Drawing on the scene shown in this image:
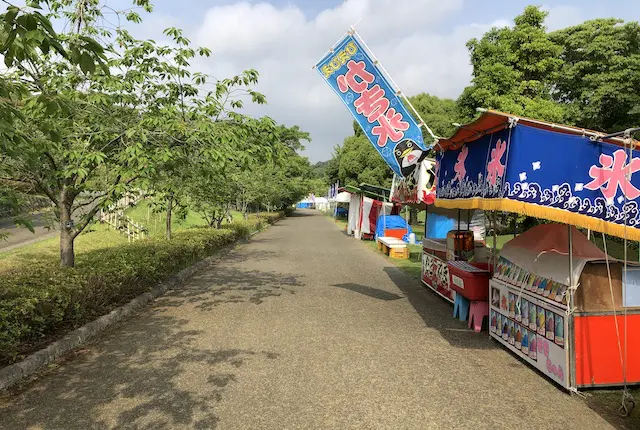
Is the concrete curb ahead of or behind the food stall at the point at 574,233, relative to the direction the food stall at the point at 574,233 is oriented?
ahead

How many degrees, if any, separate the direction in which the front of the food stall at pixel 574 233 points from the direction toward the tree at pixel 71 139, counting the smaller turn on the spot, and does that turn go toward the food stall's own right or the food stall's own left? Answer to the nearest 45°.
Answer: approximately 45° to the food stall's own right

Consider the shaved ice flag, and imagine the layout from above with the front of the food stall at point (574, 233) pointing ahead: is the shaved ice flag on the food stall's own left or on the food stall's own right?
on the food stall's own right

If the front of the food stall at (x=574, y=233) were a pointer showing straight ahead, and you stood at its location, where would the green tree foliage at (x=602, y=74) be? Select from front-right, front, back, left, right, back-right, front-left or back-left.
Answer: back-right

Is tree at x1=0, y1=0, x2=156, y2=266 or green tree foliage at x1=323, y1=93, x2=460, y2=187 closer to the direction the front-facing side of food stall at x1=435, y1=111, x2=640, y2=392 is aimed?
the tree

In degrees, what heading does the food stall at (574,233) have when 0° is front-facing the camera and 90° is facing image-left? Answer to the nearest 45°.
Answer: approximately 45°

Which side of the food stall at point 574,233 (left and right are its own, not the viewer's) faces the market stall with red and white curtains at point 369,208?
right

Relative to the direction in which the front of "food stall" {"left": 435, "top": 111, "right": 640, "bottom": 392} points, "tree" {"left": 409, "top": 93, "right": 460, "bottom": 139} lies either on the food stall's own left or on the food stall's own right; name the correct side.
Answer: on the food stall's own right

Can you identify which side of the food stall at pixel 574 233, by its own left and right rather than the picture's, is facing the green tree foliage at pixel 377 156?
right

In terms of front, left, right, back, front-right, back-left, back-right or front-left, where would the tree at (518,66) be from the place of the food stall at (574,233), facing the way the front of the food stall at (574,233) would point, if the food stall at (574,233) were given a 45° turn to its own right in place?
right

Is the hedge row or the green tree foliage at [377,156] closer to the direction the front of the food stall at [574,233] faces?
the hedge row

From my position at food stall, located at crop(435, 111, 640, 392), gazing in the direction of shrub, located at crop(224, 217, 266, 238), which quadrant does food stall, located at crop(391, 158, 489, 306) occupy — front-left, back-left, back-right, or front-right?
front-right

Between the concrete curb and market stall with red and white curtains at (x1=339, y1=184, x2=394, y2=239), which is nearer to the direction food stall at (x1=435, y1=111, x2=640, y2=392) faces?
the concrete curb
